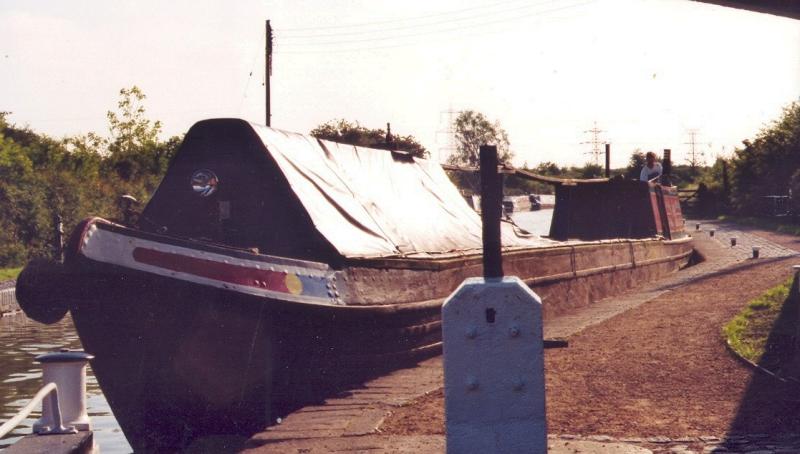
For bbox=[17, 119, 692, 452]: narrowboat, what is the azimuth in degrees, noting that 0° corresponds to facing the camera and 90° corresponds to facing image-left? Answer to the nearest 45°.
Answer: approximately 45°

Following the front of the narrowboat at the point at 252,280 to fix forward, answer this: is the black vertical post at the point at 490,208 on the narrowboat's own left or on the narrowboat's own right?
on the narrowboat's own left

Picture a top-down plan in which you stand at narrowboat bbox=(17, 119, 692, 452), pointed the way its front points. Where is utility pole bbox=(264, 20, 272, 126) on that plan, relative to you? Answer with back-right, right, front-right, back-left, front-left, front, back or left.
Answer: back-right

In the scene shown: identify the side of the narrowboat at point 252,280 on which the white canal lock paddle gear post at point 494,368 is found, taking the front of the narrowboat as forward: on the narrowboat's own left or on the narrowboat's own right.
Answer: on the narrowboat's own left

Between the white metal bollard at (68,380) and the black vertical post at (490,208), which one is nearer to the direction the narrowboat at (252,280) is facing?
the white metal bollard

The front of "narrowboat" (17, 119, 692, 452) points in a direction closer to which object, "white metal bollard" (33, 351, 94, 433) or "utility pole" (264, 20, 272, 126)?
the white metal bollard
